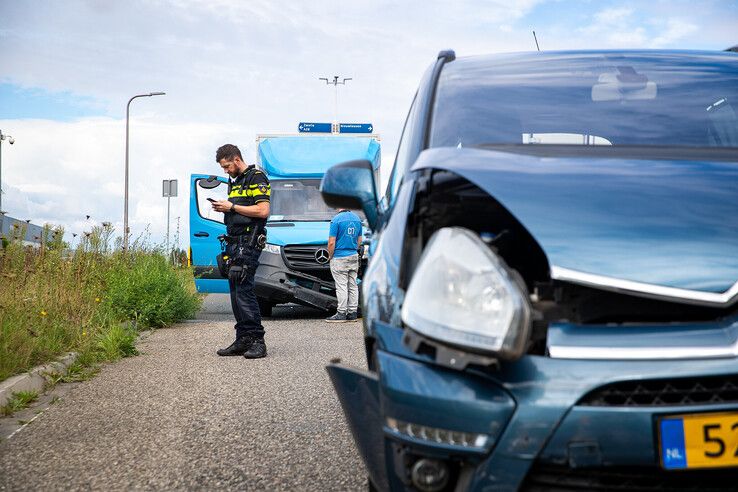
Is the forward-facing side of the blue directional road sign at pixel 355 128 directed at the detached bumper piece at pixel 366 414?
yes

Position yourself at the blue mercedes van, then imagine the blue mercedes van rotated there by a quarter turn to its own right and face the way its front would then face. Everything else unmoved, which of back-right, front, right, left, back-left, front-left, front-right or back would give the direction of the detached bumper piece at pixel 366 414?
left

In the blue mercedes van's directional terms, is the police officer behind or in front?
in front

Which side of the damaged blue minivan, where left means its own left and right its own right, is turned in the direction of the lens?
front

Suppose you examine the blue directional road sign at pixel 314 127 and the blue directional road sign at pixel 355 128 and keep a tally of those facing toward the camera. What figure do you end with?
2

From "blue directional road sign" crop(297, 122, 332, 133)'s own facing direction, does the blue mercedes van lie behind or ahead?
ahead

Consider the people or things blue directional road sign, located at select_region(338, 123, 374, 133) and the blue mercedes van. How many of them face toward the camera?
2

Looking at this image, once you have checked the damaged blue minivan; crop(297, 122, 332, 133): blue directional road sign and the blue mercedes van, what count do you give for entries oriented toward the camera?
3

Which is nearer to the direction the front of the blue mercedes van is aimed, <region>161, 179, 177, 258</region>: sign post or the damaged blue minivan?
the damaged blue minivan

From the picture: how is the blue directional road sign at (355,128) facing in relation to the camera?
toward the camera

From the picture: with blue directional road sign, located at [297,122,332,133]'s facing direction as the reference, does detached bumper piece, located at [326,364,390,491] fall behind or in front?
in front

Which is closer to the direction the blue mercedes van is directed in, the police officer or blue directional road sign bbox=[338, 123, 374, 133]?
the police officer

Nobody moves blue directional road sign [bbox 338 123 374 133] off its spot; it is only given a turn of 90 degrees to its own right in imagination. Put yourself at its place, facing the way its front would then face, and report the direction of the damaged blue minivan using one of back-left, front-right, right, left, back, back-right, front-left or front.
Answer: left

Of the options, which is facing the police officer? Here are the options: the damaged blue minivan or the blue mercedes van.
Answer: the blue mercedes van

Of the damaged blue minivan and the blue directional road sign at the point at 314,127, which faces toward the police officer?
the blue directional road sign
